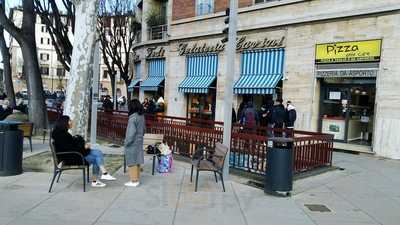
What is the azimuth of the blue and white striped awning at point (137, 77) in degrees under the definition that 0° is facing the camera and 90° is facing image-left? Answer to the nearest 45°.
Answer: approximately 90°

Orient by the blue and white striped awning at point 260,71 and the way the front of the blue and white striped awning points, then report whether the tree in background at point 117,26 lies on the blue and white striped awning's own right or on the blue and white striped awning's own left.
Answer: on the blue and white striped awning's own right

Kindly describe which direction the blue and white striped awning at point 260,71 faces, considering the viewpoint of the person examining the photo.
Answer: facing the viewer and to the left of the viewer

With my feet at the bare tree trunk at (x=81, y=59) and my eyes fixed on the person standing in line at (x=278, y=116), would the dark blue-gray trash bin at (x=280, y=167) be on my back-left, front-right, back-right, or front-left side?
front-right

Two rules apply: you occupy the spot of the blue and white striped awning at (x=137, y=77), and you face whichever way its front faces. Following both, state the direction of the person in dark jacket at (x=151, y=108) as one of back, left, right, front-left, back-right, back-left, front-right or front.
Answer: left

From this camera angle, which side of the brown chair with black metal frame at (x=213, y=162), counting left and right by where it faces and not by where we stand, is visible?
left

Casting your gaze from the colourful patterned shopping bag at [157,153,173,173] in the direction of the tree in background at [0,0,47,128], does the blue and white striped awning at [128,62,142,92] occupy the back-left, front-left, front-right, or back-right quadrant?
front-right

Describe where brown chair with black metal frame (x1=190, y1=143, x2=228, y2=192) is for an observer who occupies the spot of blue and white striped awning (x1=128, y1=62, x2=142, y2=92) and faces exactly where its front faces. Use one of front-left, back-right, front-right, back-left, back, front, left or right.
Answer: left

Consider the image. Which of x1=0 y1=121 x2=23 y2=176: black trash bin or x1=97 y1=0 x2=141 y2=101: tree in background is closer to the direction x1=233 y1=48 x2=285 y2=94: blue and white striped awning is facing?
the black trash bin
